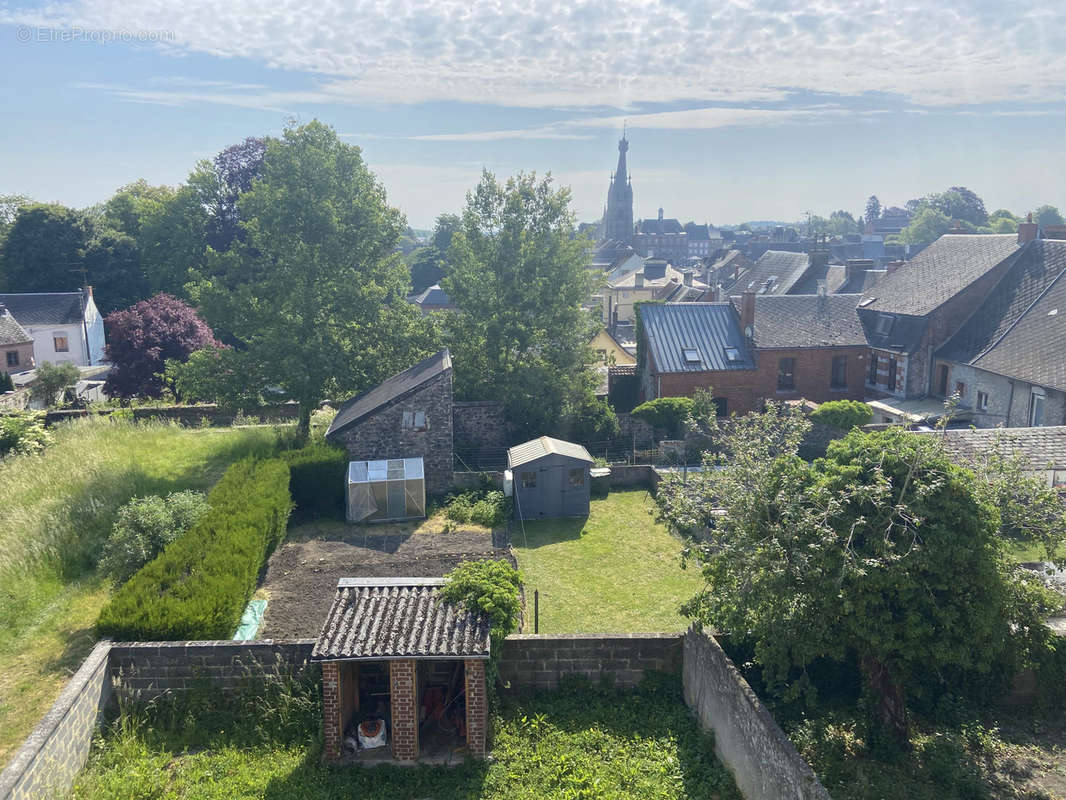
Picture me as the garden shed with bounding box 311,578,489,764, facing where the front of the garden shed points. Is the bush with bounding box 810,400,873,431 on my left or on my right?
on my left

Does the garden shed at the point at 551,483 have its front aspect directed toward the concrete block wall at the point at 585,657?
yes

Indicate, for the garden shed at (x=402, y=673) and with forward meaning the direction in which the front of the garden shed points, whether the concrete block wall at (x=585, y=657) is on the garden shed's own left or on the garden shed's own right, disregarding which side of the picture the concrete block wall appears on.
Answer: on the garden shed's own left

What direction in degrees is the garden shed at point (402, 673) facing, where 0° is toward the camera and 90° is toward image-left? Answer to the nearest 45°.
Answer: approximately 0°

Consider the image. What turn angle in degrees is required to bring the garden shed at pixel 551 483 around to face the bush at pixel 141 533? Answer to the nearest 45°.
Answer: approximately 45° to its right

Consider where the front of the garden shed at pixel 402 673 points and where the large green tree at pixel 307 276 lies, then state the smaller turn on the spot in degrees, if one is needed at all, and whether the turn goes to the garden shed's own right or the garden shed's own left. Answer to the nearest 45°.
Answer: approximately 180°

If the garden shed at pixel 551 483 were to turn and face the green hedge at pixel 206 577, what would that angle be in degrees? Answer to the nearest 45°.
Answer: approximately 45° to its right

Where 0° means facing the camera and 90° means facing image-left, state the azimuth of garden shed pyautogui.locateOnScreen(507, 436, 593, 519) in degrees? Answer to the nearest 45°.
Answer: approximately 0°

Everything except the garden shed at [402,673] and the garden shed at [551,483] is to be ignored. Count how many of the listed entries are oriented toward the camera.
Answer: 2

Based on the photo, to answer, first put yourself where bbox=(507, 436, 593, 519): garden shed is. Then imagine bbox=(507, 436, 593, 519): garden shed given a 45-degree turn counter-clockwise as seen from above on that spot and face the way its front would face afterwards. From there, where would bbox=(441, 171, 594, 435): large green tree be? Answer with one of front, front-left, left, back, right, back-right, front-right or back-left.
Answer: back-left

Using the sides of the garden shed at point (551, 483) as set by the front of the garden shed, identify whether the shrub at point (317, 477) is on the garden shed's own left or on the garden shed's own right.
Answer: on the garden shed's own right

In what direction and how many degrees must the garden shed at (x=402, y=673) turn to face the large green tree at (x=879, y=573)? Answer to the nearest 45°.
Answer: approximately 90° to its left

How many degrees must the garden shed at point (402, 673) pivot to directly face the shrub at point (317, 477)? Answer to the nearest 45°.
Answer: approximately 180°

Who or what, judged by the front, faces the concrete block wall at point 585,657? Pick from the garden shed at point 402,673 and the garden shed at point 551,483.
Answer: the garden shed at point 551,483
